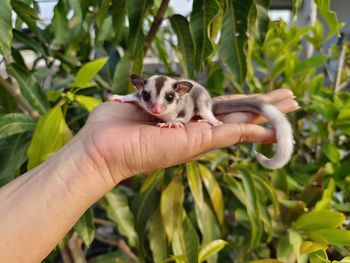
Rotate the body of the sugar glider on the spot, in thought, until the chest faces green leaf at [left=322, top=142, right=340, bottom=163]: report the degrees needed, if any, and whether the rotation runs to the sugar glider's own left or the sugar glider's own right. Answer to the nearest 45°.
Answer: approximately 180°

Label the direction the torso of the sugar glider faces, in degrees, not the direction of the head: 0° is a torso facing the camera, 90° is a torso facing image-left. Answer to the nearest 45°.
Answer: approximately 45°
